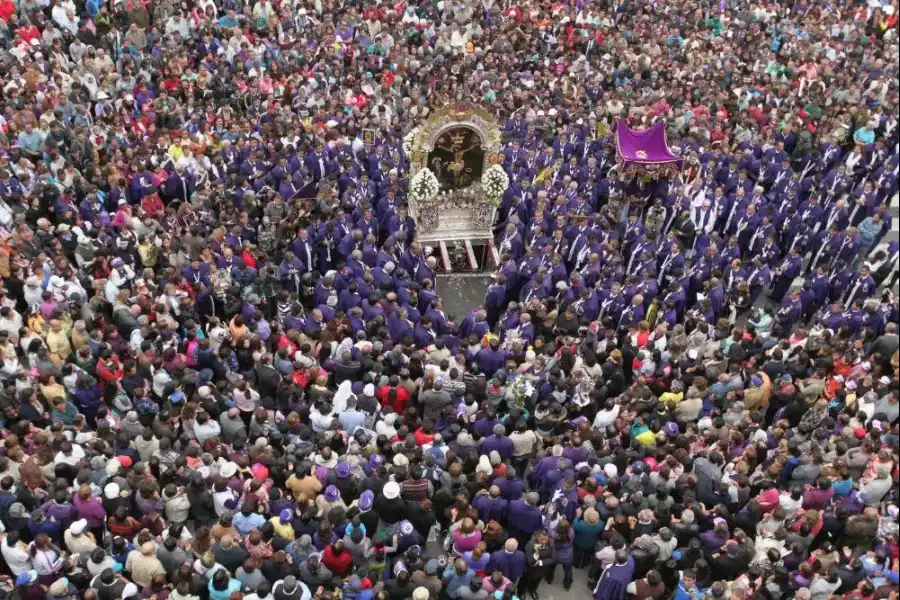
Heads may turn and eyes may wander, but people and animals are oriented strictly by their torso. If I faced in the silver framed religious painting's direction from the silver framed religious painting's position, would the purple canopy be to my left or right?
on my left

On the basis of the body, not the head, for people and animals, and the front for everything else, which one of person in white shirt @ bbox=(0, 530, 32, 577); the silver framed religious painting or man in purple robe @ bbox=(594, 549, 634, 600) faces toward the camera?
the silver framed religious painting

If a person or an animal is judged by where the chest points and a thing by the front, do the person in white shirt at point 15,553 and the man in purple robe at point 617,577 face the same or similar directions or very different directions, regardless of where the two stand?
same or similar directions

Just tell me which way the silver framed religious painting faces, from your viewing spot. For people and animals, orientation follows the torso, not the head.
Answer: facing the viewer

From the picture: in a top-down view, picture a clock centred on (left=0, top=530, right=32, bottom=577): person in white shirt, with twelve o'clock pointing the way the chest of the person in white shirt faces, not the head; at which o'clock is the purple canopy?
The purple canopy is roughly at 1 o'clock from the person in white shirt.

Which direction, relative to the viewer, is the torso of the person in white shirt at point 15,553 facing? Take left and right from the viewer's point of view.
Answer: facing away from the viewer and to the right of the viewer

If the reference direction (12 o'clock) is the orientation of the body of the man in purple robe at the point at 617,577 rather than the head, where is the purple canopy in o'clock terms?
The purple canopy is roughly at 12 o'clock from the man in purple robe.

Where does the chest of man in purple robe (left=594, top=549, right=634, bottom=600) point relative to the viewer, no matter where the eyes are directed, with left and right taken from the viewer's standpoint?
facing away from the viewer
